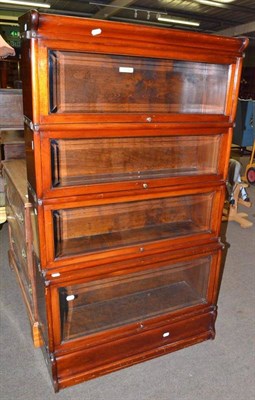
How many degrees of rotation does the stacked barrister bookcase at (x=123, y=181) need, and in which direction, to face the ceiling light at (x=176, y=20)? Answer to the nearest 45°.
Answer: approximately 135° to its left

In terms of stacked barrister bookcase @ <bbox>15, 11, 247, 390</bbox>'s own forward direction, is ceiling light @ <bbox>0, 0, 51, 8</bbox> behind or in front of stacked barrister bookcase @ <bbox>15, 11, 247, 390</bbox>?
behind

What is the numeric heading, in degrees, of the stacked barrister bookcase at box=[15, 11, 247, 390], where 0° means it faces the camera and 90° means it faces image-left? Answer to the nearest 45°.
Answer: approximately 315°
